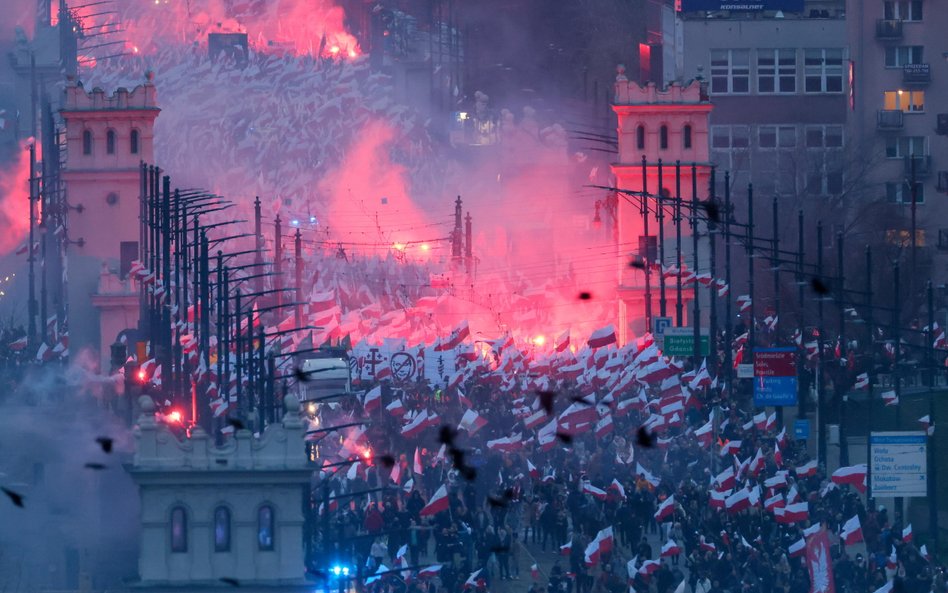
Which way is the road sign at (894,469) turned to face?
toward the camera
